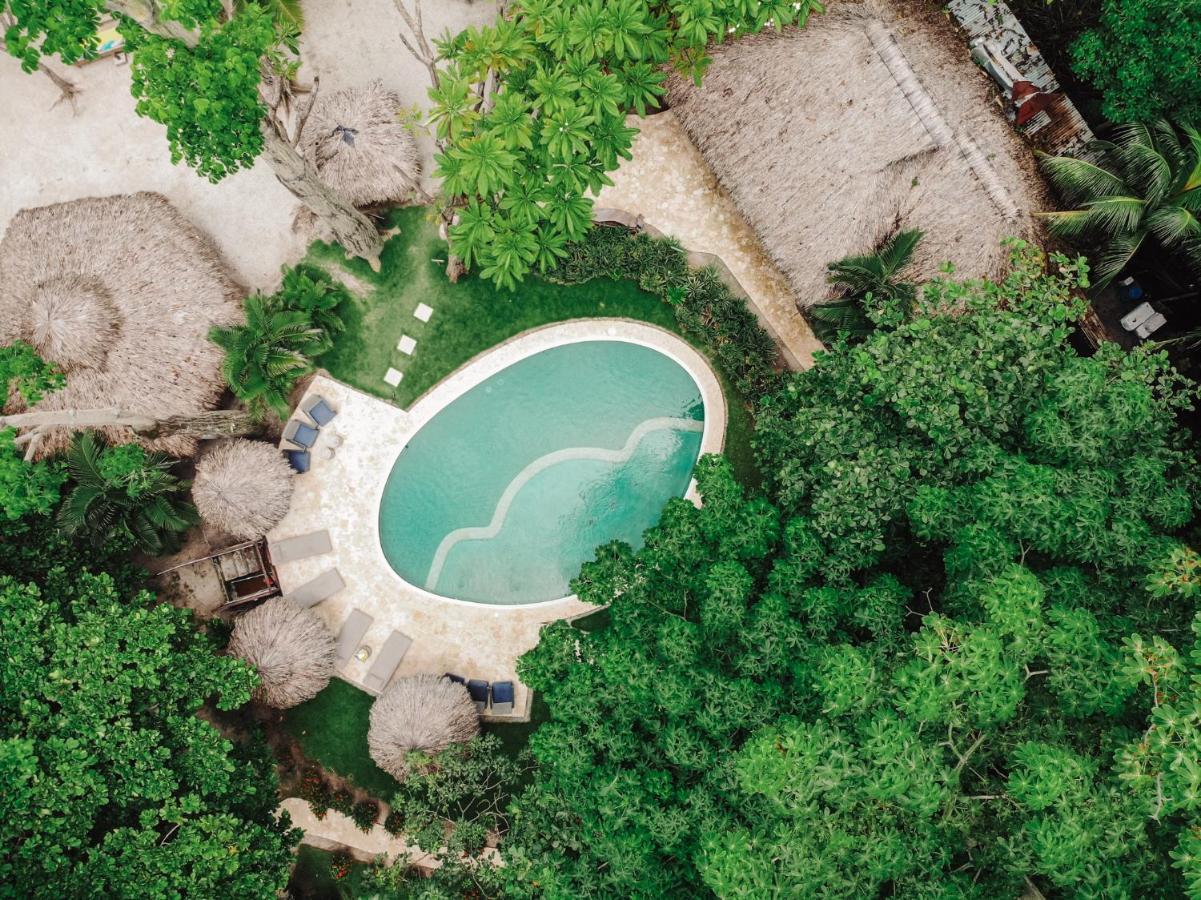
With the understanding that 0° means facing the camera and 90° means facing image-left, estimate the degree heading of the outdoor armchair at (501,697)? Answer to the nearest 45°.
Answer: approximately 180°

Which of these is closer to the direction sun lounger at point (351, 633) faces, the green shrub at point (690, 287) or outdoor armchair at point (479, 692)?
the green shrub

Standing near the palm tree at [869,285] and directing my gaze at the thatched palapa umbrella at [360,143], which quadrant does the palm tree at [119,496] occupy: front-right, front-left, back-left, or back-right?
front-left

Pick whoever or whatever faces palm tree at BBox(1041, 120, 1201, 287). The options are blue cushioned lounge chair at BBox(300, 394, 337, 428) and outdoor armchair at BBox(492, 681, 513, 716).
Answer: the blue cushioned lounge chair

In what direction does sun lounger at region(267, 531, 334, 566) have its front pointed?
to the viewer's right

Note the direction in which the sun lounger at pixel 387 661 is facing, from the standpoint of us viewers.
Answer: facing away from the viewer and to the right of the viewer

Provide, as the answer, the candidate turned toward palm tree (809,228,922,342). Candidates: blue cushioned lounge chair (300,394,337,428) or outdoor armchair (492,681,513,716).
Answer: the blue cushioned lounge chair

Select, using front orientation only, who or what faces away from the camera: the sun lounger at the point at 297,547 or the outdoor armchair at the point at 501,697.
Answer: the outdoor armchair at the point at 501,697

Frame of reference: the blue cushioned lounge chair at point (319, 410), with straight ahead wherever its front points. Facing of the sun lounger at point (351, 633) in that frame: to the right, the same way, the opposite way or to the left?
to the left
